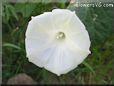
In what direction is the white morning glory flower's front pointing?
toward the camera
